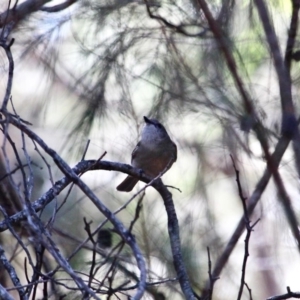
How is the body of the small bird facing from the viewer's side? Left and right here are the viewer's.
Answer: facing the viewer and to the right of the viewer
